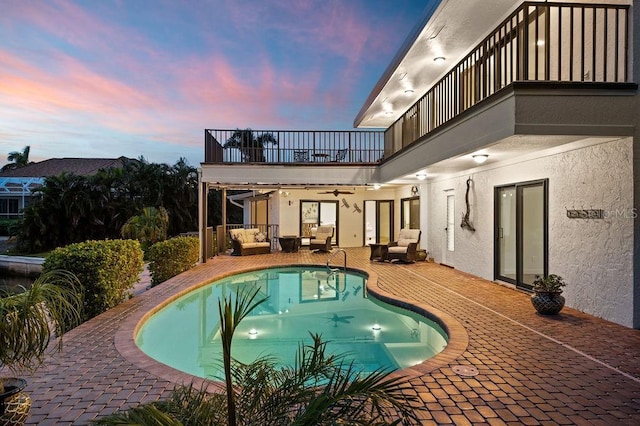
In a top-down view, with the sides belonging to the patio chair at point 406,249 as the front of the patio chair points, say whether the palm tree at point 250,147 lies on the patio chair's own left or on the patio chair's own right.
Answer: on the patio chair's own right

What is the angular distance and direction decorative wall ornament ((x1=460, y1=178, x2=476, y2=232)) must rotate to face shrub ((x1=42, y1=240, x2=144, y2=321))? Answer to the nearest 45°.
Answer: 0° — it already faces it

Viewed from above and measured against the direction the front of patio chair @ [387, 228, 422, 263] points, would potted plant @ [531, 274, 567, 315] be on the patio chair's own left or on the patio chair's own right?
on the patio chair's own left

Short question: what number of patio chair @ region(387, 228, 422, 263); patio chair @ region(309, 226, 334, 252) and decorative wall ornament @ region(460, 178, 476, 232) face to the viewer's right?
0

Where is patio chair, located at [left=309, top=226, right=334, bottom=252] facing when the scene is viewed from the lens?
facing the viewer and to the left of the viewer

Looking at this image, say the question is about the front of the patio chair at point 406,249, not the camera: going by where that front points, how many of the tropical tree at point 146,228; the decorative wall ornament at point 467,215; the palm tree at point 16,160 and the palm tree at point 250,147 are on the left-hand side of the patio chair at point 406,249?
1

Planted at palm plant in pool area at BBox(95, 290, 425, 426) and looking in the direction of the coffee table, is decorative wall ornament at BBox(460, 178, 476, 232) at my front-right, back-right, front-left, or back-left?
front-right

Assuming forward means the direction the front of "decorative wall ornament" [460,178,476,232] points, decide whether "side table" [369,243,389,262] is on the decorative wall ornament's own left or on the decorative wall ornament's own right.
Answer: on the decorative wall ornament's own right

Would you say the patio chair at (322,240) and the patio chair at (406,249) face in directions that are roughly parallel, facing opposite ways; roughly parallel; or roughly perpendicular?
roughly parallel

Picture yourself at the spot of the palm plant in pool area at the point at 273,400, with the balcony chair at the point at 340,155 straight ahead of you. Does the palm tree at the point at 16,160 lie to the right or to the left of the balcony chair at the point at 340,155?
left
